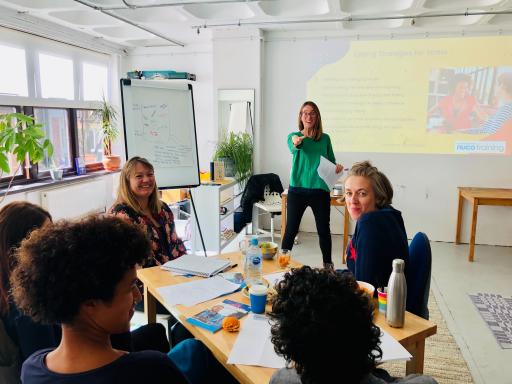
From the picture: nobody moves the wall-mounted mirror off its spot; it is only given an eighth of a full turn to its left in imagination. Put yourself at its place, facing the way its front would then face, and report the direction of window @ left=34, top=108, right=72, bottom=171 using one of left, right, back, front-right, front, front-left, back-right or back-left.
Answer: back-right

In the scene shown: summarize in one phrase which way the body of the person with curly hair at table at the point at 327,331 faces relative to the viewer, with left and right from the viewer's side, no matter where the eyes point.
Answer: facing away from the viewer

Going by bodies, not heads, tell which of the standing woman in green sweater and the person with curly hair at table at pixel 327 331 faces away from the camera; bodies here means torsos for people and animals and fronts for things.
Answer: the person with curly hair at table

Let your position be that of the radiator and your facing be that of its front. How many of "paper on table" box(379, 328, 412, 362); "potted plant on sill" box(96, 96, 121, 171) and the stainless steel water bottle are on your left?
1

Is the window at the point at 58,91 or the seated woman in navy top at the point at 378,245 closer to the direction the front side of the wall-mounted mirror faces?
the seated woman in navy top

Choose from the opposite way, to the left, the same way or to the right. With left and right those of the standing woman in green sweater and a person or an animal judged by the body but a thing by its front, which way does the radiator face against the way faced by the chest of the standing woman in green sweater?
to the left

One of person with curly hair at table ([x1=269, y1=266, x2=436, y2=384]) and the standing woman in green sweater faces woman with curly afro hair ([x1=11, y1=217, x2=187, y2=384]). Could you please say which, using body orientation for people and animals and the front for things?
the standing woman in green sweater

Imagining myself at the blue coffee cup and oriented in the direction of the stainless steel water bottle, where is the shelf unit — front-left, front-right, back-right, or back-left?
back-left

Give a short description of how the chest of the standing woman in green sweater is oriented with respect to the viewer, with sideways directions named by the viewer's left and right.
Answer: facing the viewer

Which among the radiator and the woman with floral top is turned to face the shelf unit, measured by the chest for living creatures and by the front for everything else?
the radiator

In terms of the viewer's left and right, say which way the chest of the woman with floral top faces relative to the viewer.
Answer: facing the viewer and to the right of the viewer

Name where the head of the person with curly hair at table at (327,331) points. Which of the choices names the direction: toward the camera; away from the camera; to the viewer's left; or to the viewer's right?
away from the camera

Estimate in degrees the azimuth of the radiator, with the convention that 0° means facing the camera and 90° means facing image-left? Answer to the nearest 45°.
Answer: approximately 315°

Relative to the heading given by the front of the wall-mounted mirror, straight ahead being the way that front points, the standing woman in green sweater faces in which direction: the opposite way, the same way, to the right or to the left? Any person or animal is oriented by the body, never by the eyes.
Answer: the same way

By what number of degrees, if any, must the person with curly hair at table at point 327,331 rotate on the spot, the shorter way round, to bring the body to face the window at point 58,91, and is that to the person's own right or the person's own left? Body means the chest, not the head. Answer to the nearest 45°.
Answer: approximately 45° to the person's own left

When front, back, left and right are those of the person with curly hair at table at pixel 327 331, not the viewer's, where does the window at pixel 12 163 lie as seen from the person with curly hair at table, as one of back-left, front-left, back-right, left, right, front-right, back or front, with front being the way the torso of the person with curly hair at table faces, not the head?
front-left

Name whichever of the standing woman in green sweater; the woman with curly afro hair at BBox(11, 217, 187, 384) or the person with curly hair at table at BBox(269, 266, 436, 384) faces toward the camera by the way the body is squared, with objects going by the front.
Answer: the standing woman in green sweater

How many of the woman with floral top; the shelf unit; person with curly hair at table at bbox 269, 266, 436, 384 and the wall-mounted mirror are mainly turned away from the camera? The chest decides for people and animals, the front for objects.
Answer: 1

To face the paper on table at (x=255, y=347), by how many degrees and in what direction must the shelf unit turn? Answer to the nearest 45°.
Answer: approximately 45° to its right

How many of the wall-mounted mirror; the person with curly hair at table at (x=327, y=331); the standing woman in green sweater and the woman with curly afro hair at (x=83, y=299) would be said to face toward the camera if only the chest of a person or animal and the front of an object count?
2

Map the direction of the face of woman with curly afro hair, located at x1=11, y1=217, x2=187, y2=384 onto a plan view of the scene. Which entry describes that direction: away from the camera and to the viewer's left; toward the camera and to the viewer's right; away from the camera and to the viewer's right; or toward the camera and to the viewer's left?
away from the camera and to the viewer's right

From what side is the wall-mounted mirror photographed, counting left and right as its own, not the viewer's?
front

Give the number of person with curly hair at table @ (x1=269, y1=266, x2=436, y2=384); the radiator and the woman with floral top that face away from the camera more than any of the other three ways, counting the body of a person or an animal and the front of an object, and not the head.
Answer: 1
